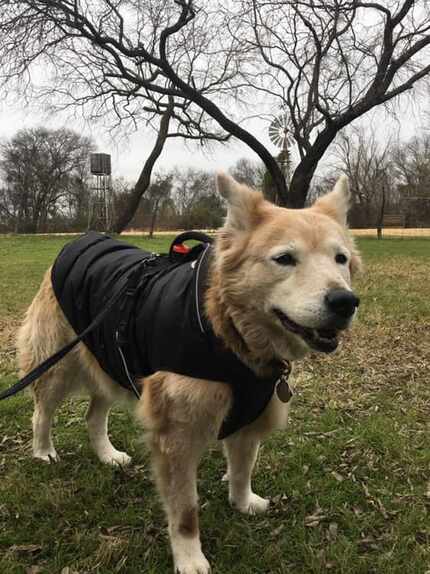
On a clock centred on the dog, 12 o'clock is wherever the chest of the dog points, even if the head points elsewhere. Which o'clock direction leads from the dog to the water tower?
The water tower is roughly at 7 o'clock from the dog.

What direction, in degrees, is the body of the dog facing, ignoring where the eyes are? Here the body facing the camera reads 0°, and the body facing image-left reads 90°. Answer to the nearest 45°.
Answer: approximately 315°
